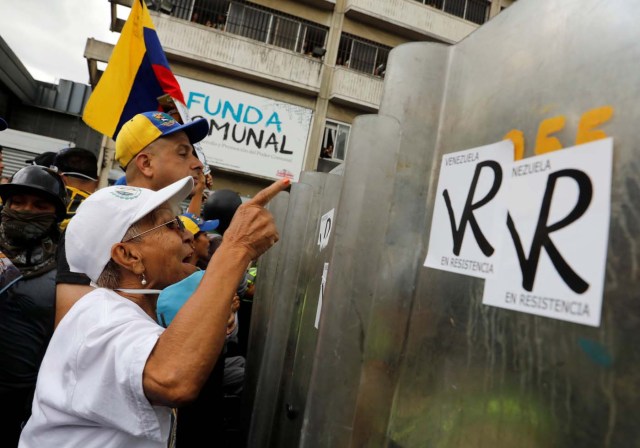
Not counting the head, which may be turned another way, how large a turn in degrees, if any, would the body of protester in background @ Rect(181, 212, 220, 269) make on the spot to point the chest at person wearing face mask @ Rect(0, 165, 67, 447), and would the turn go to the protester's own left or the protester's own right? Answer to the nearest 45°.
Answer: approximately 180°

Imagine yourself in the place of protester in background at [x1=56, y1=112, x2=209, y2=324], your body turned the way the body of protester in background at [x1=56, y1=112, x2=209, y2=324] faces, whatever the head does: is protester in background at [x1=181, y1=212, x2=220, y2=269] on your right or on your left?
on your left

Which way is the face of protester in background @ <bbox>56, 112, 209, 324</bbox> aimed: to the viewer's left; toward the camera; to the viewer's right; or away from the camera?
to the viewer's right

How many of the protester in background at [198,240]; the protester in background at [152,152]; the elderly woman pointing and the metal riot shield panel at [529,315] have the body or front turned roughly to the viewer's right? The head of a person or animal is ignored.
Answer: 3

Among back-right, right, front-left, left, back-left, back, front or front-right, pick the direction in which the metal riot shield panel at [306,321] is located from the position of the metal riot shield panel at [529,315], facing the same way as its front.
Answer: right

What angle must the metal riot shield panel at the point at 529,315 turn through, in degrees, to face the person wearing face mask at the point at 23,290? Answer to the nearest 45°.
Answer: approximately 45° to its right

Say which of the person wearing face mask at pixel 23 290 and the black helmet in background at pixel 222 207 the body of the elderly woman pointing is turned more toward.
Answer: the black helmet in background

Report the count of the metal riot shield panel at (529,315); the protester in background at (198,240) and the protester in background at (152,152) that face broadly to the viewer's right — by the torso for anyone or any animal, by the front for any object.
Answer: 2

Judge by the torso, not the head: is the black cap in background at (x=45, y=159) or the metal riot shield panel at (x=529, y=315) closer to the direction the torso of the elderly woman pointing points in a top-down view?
the metal riot shield panel

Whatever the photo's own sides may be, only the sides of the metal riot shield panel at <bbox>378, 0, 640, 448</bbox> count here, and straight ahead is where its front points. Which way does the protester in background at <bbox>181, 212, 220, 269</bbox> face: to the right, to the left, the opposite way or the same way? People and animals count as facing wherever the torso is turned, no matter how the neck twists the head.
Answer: the opposite way

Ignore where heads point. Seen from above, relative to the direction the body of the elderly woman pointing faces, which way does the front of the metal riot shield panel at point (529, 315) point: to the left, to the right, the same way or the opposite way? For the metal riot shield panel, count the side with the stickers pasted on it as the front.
the opposite way

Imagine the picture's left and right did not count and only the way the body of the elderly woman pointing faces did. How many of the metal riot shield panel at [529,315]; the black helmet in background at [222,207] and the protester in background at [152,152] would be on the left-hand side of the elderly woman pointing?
2

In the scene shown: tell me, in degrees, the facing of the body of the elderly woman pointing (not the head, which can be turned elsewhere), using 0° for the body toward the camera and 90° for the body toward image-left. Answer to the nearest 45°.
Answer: approximately 270°
